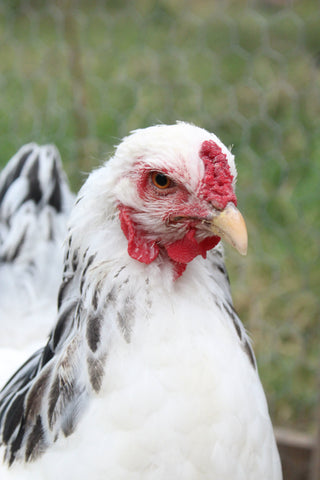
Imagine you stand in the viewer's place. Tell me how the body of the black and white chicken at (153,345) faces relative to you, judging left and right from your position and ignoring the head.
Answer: facing the viewer and to the right of the viewer
